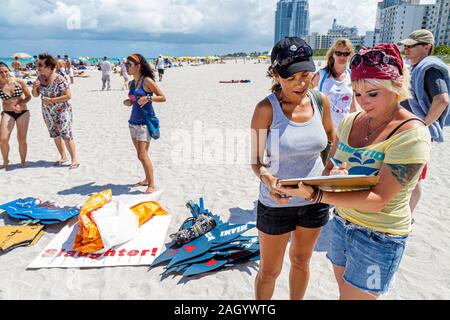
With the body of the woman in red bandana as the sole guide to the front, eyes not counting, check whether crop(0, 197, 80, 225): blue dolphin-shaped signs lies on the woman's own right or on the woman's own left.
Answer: on the woman's own right

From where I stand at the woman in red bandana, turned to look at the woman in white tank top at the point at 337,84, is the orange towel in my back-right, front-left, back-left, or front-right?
front-left

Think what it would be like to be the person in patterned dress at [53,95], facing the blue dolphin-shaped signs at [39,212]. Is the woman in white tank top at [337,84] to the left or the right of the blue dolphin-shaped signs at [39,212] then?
left

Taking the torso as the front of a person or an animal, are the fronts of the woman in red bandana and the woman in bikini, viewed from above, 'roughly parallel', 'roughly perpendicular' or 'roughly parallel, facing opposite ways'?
roughly perpendicular

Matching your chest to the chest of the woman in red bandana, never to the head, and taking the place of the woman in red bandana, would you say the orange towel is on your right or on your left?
on your right

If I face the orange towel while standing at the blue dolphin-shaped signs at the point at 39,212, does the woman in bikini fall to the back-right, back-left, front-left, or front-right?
back-left

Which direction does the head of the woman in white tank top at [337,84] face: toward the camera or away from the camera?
toward the camera

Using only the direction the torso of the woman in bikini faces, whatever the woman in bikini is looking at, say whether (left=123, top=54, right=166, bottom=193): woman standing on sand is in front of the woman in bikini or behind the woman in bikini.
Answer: in front

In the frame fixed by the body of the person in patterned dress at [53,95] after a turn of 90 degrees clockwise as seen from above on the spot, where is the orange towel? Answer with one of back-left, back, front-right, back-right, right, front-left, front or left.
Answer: back-left

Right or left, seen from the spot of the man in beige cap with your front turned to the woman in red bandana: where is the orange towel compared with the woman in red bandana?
right

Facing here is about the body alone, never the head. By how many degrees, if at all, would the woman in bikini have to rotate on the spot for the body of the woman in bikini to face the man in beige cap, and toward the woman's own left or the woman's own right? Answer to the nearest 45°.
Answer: approximately 45° to the woman's own left

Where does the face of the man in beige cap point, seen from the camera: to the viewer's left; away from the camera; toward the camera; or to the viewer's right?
to the viewer's left

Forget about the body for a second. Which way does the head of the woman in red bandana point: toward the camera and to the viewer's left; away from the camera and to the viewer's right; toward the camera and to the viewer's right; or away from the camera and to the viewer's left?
toward the camera and to the viewer's left

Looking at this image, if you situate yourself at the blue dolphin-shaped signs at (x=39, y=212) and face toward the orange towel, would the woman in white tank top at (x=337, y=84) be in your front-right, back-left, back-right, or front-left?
front-left

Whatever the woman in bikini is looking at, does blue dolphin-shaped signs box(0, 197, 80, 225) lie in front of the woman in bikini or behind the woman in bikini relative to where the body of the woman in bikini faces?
in front

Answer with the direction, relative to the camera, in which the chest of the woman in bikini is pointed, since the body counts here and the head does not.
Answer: toward the camera

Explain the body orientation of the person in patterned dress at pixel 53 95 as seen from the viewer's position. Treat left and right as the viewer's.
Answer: facing the viewer and to the left of the viewer
